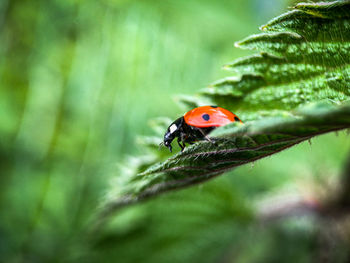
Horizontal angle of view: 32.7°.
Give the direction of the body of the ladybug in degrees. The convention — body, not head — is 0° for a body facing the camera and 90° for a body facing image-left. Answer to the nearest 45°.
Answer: approximately 90°
